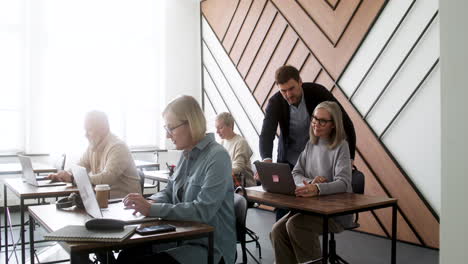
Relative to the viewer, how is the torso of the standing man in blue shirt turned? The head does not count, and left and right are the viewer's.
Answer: facing the viewer

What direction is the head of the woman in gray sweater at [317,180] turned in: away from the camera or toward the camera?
toward the camera

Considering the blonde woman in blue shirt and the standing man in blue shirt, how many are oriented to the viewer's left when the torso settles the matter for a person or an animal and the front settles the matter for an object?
1

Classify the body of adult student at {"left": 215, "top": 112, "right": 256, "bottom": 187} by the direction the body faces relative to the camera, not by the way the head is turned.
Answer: to the viewer's left

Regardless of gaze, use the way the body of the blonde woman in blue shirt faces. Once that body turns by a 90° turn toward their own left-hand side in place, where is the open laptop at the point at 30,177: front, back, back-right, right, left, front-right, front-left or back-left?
back-right

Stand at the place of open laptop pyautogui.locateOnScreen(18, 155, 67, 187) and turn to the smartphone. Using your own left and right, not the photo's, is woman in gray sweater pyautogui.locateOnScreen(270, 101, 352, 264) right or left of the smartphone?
left

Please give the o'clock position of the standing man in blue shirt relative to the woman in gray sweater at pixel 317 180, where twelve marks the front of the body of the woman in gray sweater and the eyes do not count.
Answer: The standing man in blue shirt is roughly at 4 o'clock from the woman in gray sweater.

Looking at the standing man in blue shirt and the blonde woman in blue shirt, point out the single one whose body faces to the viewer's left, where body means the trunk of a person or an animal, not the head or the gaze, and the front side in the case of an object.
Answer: the blonde woman in blue shirt

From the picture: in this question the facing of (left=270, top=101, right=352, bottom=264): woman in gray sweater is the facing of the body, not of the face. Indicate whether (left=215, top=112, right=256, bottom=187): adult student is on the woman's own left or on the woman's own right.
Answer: on the woman's own right

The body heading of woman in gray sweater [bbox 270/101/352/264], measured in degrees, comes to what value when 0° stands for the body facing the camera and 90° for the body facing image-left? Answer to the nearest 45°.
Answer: approximately 45°

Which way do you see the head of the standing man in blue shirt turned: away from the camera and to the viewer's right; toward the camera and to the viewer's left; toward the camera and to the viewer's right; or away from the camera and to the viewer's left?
toward the camera and to the viewer's left

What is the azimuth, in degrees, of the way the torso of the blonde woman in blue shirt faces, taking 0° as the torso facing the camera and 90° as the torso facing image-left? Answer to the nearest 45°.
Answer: approximately 90°

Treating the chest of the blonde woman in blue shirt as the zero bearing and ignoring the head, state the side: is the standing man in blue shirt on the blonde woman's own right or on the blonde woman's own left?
on the blonde woman's own right

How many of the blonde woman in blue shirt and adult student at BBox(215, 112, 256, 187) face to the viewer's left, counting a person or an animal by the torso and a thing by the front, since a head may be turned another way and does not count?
2
